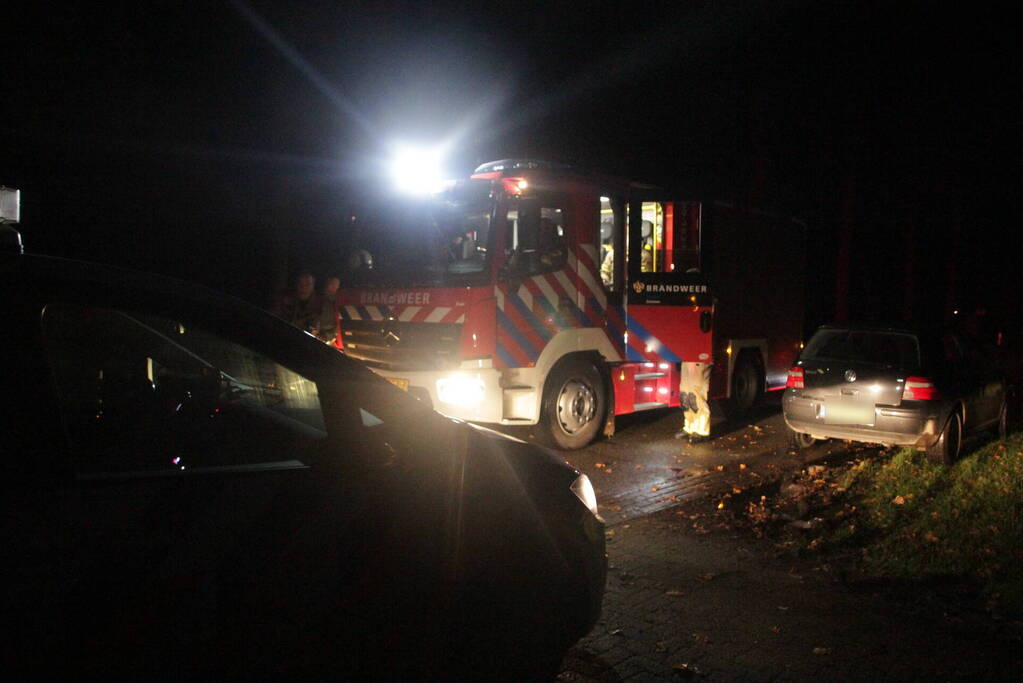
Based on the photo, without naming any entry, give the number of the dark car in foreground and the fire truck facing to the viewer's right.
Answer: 1

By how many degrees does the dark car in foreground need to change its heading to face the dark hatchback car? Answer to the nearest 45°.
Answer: approximately 45° to its left

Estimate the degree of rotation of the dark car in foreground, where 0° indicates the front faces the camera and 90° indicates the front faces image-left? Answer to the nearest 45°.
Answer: approximately 270°

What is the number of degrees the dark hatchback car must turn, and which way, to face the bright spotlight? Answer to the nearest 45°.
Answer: approximately 135° to its left

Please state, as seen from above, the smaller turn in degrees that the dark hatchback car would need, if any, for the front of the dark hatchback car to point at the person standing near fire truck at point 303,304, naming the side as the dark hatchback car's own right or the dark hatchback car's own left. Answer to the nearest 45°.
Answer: approximately 135° to the dark hatchback car's own left

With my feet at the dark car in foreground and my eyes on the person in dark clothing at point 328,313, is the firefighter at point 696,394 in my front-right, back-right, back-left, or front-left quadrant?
front-right

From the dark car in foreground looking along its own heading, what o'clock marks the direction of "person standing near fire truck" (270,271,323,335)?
The person standing near fire truck is roughly at 9 o'clock from the dark car in foreground.

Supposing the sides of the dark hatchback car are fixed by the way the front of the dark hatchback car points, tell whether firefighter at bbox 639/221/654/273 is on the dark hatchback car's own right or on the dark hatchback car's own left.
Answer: on the dark hatchback car's own left

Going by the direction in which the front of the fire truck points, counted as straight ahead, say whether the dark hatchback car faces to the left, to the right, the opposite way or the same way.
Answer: the opposite way

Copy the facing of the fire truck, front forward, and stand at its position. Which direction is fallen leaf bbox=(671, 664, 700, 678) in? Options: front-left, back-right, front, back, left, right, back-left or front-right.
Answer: front-left

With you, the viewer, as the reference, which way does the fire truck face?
facing the viewer and to the left of the viewer

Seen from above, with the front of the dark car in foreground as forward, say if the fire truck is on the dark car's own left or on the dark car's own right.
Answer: on the dark car's own left

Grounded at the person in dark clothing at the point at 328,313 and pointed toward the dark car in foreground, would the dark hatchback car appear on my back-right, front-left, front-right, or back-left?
front-left

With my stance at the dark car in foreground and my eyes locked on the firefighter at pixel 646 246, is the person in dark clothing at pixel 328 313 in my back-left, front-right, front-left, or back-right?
front-left
